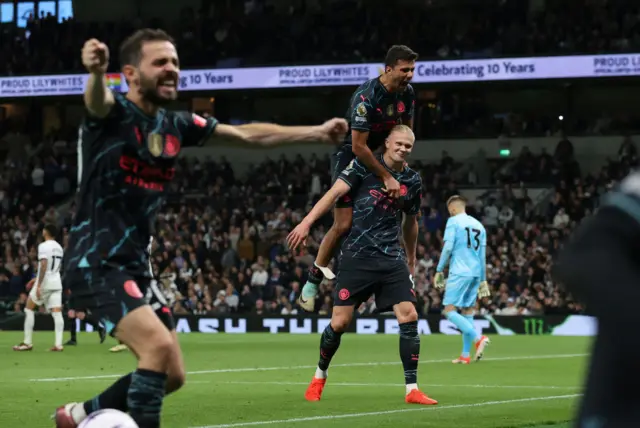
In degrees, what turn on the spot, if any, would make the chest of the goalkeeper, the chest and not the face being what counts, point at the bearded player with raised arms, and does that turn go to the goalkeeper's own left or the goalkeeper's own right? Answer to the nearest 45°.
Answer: approximately 135° to the goalkeeper's own left

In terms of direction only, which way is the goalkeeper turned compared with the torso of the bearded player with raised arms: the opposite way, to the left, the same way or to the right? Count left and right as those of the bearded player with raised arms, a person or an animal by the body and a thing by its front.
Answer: the opposite way

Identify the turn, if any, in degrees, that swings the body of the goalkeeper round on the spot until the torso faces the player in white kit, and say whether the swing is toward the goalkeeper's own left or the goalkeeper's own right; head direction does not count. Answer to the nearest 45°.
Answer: approximately 45° to the goalkeeper's own left

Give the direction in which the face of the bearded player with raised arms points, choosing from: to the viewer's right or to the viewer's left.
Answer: to the viewer's right

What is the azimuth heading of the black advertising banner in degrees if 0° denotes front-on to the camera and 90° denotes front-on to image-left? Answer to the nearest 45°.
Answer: approximately 0°

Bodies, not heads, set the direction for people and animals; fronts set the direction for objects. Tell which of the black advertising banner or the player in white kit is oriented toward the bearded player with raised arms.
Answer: the black advertising banner

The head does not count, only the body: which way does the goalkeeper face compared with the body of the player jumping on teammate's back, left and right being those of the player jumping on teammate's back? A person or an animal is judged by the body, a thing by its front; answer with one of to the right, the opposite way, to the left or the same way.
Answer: the opposite way

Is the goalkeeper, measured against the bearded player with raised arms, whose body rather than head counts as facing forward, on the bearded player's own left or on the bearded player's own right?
on the bearded player's own left

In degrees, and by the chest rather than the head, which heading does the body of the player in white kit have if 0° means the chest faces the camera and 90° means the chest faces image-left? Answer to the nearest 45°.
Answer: approximately 135°

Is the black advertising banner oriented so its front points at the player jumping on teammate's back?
yes

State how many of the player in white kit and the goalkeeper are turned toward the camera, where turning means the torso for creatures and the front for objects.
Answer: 0
